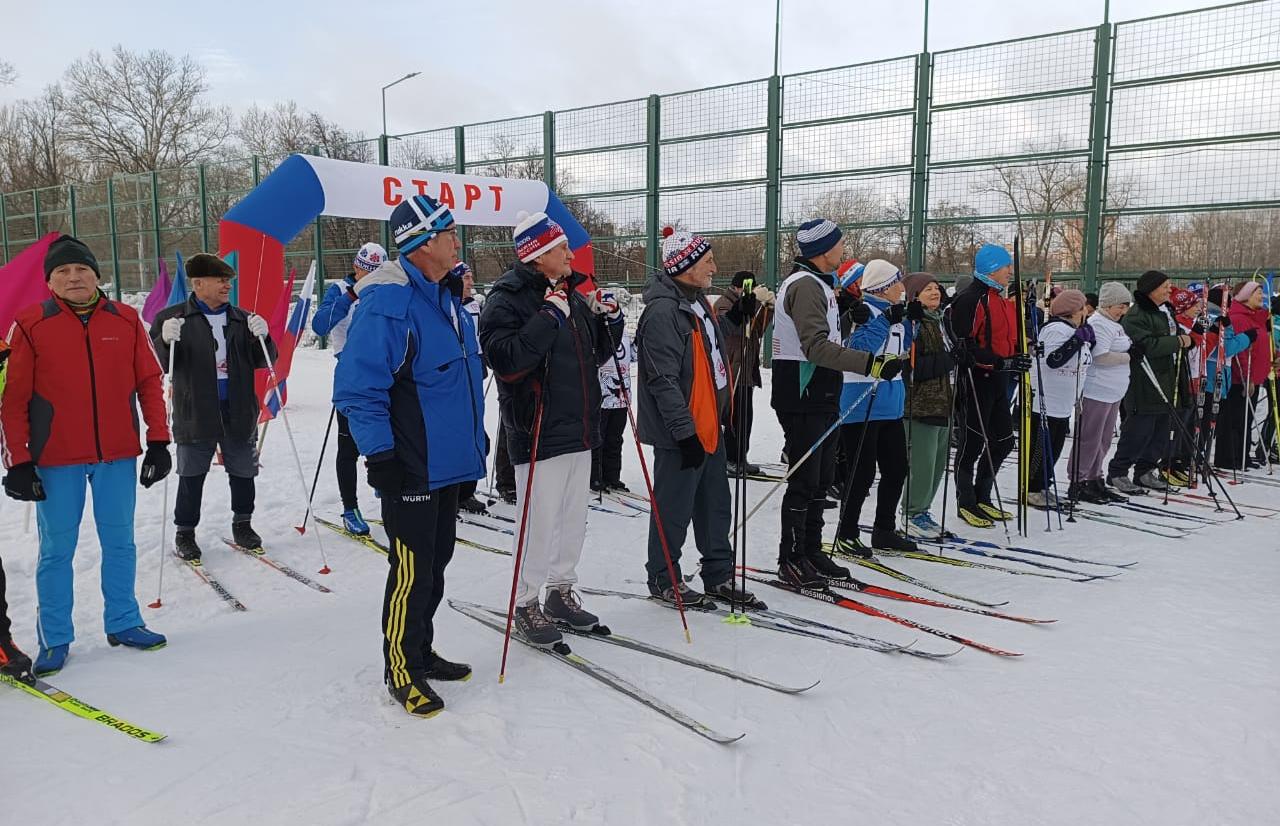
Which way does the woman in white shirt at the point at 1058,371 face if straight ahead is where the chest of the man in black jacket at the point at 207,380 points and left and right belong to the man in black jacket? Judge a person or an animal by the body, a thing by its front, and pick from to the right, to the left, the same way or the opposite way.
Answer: the same way

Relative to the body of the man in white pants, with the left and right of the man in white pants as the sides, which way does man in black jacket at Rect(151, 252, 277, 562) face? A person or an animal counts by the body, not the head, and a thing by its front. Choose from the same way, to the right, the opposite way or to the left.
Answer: the same way

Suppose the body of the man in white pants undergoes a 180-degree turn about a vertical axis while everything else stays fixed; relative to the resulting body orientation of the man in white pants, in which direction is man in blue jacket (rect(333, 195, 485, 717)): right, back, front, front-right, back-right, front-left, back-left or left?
left

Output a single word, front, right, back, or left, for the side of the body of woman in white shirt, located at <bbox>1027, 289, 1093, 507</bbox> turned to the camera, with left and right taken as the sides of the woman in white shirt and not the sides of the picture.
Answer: right

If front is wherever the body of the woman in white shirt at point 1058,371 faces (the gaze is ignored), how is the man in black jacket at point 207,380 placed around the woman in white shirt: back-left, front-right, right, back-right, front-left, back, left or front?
back-right

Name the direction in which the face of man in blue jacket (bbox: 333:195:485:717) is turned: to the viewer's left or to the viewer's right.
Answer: to the viewer's right

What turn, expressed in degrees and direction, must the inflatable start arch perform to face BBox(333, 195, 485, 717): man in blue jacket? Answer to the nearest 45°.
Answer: approximately 45° to its right

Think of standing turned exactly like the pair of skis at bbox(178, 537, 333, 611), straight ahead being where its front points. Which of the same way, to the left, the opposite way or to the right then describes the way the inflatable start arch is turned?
the same way

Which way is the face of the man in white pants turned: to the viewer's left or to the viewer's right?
to the viewer's right

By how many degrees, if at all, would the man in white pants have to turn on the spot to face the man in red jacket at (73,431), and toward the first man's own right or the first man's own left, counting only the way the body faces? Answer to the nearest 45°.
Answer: approximately 135° to the first man's own right

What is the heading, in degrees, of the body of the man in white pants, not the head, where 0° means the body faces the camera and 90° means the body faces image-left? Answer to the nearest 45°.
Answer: approximately 315°

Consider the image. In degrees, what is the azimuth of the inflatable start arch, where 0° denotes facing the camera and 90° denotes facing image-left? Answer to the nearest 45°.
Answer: approximately 315°

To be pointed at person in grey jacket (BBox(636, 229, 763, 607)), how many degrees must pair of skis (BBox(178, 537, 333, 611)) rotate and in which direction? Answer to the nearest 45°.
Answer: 0° — it already faces them

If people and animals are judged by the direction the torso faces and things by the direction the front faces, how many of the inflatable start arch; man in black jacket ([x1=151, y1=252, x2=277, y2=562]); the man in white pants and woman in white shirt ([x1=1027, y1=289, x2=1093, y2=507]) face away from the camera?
0

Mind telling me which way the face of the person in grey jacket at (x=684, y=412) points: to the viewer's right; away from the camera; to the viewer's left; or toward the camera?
to the viewer's right
